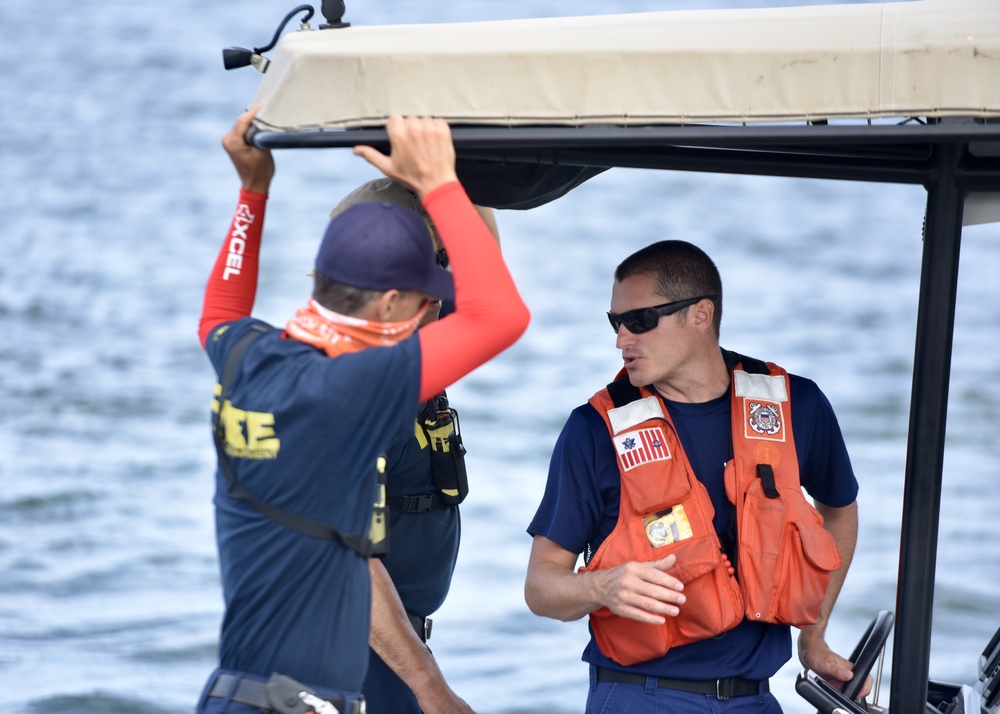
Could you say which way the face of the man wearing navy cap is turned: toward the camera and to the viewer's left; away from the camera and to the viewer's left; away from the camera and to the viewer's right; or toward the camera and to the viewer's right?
away from the camera and to the viewer's right

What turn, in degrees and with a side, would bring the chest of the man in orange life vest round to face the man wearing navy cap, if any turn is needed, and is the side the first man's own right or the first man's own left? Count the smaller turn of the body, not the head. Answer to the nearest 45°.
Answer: approximately 45° to the first man's own right

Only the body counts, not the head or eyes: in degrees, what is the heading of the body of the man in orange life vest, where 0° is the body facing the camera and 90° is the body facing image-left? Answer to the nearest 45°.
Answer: approximately 0°

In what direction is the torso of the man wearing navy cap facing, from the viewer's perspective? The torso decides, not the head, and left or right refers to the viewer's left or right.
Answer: facing away from the viewer and to the right of the viewer

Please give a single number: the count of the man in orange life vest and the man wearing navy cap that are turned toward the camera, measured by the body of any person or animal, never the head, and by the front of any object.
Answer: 1

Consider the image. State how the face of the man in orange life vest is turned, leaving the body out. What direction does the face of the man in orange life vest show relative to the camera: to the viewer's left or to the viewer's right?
to the viewer's left
